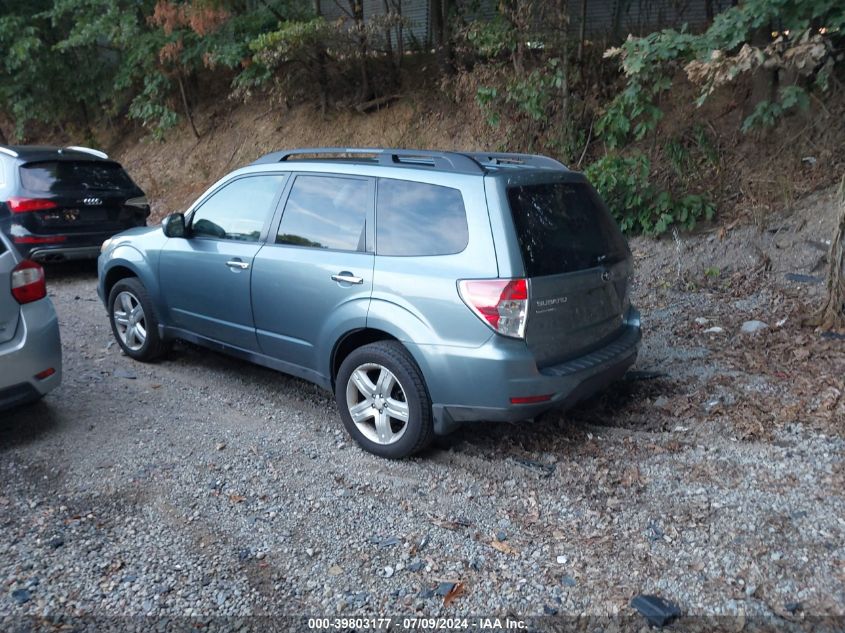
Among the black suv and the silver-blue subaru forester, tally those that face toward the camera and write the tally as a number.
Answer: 0

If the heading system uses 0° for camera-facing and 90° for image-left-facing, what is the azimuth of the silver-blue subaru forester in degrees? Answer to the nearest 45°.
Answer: approximately 135°

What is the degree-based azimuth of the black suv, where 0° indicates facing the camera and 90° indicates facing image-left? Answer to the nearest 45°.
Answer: approximately 135°

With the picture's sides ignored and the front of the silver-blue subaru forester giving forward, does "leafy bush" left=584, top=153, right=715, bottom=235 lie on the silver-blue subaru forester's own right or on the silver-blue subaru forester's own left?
on the silver-blue subaru forester's own right

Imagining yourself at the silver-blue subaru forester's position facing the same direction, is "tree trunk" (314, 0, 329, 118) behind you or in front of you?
in front

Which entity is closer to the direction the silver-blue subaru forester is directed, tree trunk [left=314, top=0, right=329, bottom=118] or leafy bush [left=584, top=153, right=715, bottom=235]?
the tree trunk

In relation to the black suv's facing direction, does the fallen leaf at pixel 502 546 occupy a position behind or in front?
behind

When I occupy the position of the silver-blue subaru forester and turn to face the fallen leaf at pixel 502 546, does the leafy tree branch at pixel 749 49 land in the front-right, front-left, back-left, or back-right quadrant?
back-left

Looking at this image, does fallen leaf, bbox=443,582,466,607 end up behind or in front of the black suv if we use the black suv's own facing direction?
behind

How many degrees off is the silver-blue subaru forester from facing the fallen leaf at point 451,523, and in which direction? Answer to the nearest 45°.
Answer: approximately 135° to its left

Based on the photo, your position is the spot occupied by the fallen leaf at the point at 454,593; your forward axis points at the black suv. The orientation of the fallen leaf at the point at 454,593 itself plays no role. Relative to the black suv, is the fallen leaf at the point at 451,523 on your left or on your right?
right

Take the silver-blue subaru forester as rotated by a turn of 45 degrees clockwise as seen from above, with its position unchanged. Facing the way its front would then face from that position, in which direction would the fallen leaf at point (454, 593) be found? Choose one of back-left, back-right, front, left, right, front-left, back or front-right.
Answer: back
